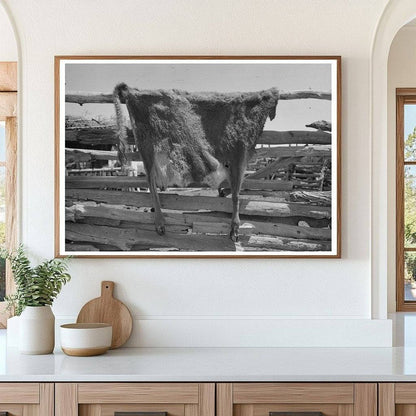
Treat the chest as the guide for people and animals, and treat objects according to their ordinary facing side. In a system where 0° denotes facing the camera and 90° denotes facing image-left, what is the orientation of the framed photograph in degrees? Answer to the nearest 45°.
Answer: approximately 0°
